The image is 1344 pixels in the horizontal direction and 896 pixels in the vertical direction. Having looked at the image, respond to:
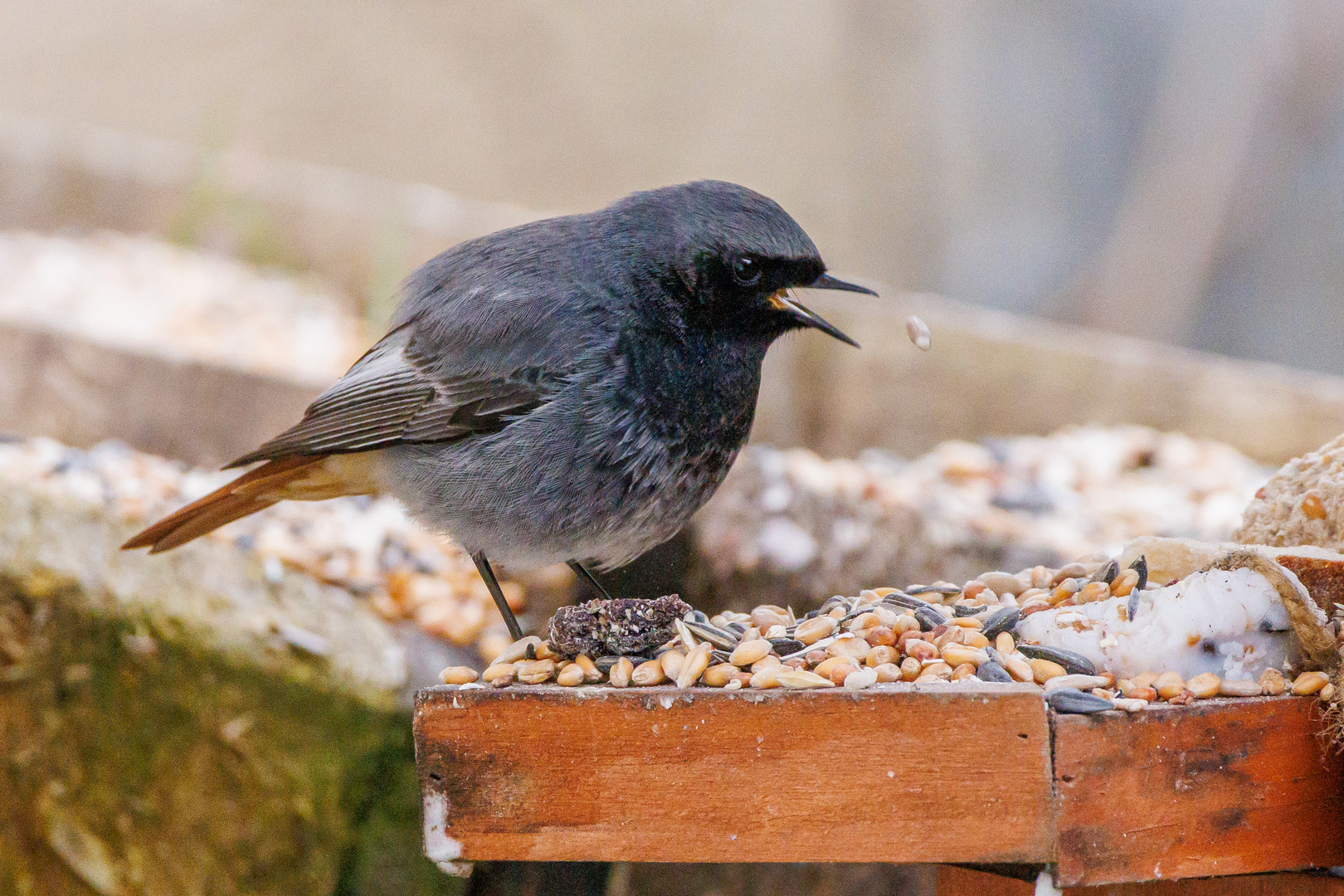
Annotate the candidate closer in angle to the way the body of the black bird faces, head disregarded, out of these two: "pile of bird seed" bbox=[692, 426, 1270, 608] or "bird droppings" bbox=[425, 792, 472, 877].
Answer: the pile of bird seed

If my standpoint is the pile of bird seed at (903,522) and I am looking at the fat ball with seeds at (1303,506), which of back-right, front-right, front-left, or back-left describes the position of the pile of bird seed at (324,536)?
back-right

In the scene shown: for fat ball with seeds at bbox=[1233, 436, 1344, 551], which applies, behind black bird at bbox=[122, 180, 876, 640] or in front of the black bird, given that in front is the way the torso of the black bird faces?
in front

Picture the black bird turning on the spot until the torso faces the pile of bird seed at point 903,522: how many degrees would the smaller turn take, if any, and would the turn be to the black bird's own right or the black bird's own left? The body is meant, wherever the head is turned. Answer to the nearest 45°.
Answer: approximately 45° to the black bird's own left

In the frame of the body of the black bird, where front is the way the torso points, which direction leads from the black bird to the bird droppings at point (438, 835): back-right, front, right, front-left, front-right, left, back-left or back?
right

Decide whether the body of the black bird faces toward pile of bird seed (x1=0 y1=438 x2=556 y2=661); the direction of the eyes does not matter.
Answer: no

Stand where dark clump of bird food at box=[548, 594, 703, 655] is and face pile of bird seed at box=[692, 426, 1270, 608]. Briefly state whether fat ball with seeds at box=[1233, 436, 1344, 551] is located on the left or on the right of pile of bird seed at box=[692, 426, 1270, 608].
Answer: right

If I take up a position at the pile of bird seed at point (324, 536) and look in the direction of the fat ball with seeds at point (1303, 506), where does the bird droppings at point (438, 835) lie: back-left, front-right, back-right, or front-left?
front-right

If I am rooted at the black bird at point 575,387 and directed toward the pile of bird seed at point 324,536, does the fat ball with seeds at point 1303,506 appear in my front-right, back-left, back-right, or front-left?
back-right

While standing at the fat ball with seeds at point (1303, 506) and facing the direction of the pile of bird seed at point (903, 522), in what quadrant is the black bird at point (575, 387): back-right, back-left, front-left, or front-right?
front-left

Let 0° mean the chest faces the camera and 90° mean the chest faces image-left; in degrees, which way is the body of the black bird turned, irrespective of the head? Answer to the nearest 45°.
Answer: approximately 270°
